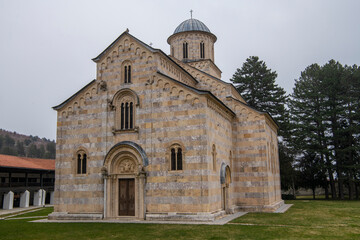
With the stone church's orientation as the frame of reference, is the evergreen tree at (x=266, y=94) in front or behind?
behind

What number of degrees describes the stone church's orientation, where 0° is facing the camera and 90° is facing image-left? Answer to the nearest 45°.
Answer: approximately 45°

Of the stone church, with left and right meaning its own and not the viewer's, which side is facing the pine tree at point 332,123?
back
